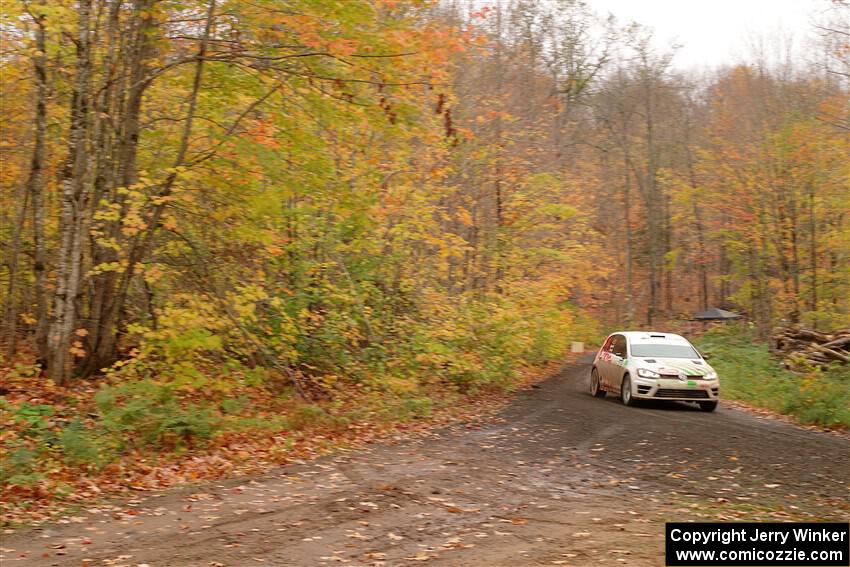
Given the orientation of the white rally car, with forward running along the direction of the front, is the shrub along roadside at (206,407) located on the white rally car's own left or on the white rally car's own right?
on the white rally car's own right
